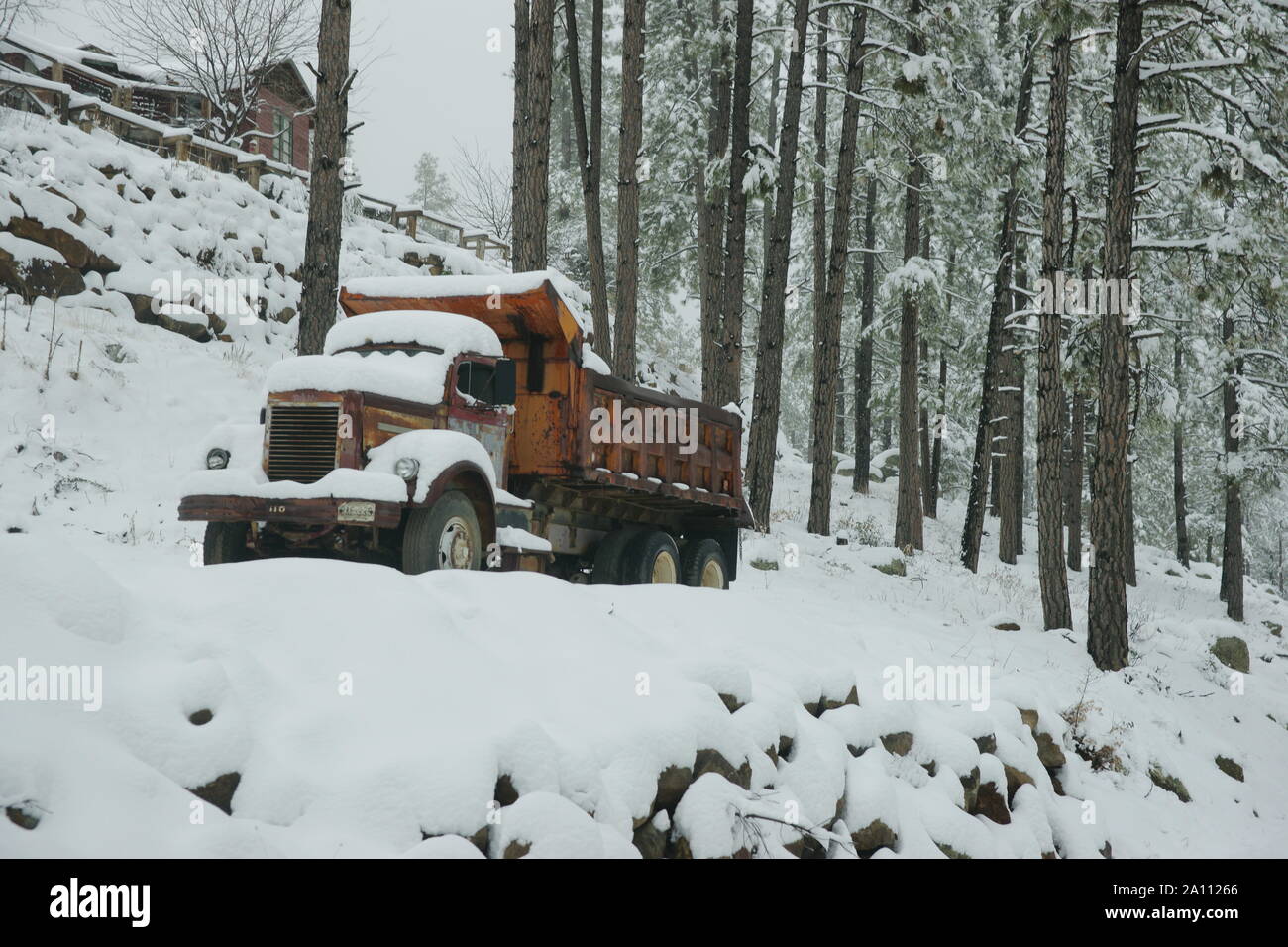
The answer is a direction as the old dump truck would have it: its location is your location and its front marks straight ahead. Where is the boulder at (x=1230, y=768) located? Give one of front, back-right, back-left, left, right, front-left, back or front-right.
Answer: back-left

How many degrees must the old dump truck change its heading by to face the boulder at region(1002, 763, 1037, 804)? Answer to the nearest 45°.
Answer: approximately 90° to its left

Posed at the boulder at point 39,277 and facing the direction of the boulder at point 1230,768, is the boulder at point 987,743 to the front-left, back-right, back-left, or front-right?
front-right

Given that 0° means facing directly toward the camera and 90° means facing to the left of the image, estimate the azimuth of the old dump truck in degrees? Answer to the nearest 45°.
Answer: approximately 45°

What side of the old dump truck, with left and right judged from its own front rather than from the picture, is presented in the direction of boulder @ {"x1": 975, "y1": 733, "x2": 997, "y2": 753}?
left

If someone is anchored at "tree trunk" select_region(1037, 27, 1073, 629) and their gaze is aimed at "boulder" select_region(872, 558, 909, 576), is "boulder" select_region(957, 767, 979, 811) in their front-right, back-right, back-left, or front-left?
back-left

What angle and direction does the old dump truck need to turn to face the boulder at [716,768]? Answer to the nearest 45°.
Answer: approximately 45° to its left

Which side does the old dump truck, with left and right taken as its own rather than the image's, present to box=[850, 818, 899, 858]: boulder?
left

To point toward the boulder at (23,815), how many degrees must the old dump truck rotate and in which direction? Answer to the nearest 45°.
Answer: approximately 45° to its left

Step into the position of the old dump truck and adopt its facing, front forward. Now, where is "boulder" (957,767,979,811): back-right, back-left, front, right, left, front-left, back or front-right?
left

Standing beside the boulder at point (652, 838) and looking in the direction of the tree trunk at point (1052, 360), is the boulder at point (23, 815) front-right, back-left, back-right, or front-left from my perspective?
back-left

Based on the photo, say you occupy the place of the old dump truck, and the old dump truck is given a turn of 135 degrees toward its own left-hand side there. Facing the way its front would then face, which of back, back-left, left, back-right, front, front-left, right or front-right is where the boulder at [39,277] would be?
back-left

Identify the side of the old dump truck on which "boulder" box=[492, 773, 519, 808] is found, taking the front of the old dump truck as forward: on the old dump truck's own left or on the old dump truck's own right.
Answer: on the old dump truck's own left

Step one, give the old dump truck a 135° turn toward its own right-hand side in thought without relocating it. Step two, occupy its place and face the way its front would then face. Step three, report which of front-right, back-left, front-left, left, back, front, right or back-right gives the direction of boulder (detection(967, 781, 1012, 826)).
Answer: back-right

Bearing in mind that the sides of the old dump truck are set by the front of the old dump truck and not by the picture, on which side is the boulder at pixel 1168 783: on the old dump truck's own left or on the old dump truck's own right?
on the old dump truck's own left
